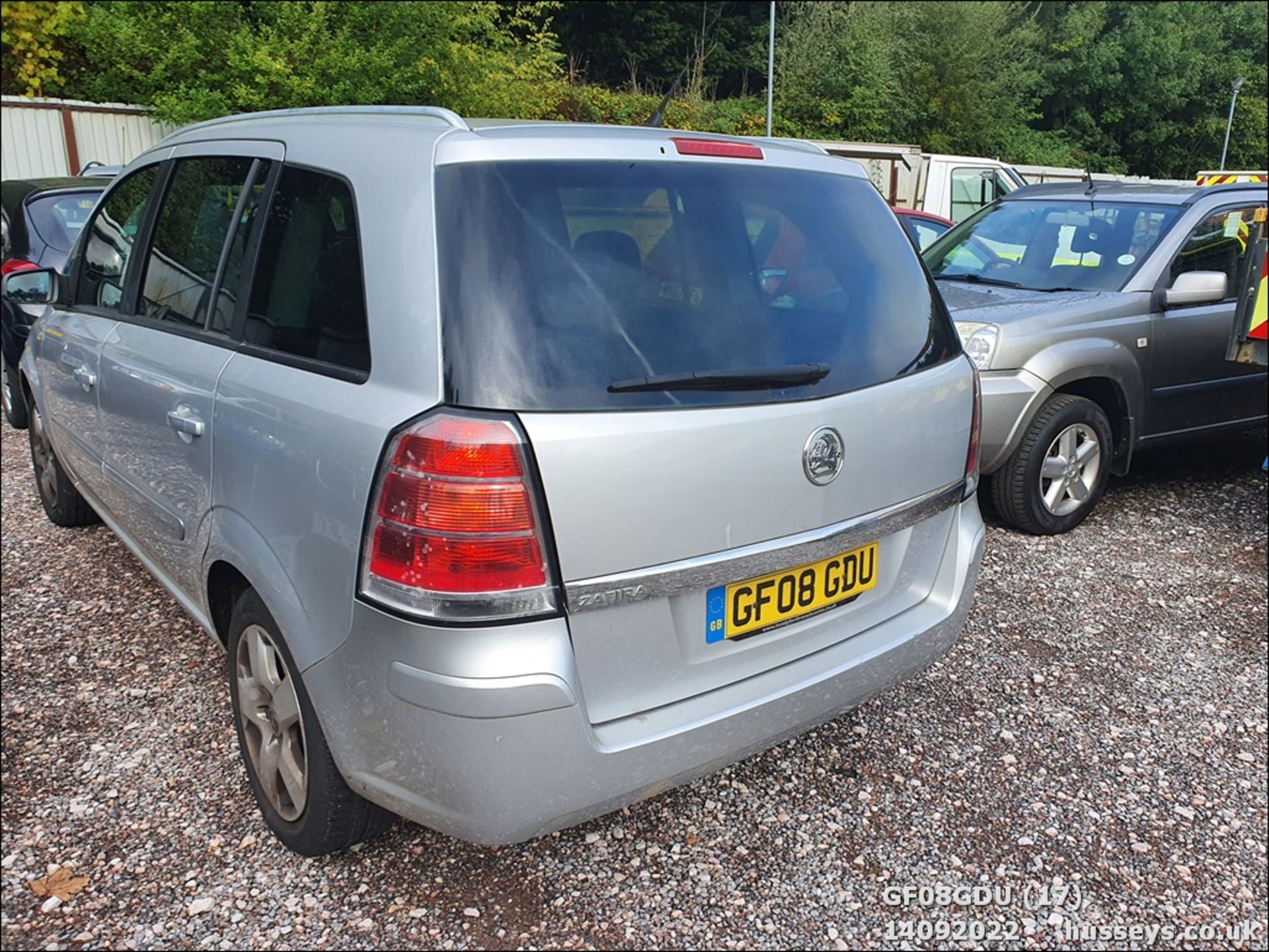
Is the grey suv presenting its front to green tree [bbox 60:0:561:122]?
no

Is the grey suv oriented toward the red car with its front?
no

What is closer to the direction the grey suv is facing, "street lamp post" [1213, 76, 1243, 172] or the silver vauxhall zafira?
the silver vauxhall zafira

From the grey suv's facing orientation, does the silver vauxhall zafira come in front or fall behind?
in front

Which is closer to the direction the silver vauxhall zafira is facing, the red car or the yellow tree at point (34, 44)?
the yellow tree

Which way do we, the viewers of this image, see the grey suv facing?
facing the viewer and to the left of the viewer

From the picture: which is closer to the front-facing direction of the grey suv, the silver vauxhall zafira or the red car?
the silver vauxhall zafira

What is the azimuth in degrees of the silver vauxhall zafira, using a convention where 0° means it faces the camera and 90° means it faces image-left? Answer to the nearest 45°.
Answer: approximately 135°

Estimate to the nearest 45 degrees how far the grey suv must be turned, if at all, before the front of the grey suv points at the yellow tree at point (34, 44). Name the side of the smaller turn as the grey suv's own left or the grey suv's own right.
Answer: approximately 45° to the grey suv's own right

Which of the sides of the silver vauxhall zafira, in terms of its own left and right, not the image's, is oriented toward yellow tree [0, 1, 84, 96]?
front

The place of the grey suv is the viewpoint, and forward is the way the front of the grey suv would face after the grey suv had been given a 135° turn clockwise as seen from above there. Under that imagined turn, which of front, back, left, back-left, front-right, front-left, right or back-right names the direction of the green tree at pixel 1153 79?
front

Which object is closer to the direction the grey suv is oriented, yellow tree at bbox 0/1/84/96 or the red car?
the yellow tree

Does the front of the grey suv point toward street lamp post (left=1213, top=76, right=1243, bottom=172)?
no

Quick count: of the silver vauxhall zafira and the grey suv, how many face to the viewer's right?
0
